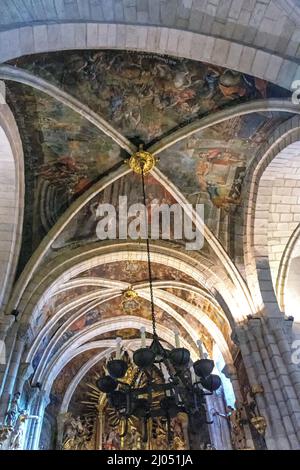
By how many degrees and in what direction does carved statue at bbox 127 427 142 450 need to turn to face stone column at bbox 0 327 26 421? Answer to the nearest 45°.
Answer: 0° — it already faces it

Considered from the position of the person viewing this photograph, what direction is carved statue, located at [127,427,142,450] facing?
facing the viewer

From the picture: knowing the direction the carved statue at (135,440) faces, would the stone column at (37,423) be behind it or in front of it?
in front

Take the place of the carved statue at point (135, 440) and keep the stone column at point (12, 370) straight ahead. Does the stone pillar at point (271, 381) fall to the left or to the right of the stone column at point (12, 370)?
left

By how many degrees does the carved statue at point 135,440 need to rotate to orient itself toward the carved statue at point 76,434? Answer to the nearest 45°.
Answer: approximately 90° to its right

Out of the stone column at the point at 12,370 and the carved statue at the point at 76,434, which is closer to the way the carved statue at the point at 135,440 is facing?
the stone column

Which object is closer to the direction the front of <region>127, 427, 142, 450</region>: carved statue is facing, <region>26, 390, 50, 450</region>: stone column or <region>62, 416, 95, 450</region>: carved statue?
the stone column

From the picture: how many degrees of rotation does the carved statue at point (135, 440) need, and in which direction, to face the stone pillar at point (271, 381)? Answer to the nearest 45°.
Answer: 0° — it already faces it

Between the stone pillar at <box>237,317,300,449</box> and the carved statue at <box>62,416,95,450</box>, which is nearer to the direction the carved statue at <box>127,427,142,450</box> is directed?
the stone pillar
